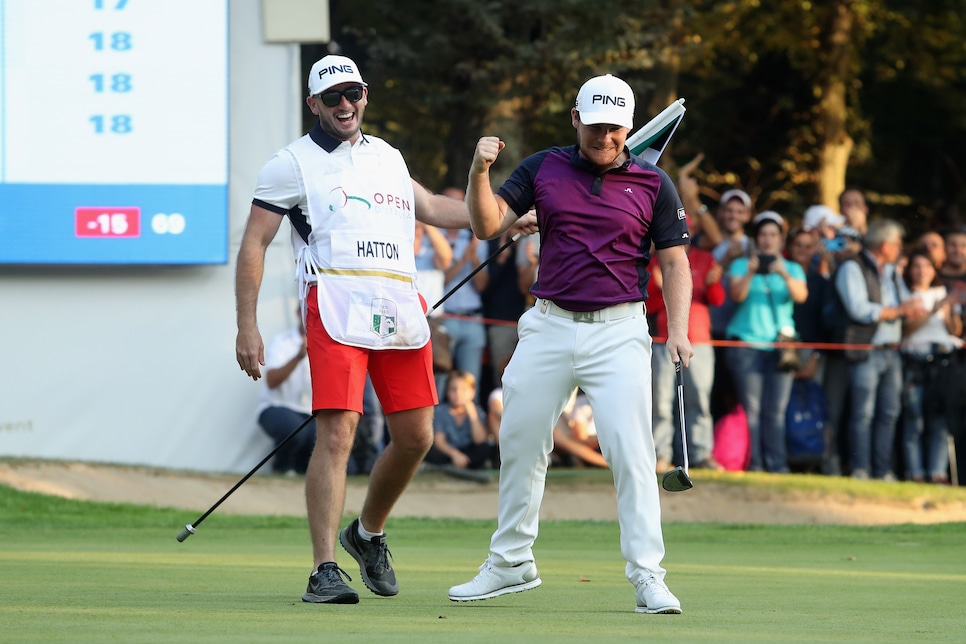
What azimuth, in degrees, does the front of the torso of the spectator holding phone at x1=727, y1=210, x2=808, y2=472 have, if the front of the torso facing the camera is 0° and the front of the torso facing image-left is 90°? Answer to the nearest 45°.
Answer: approximately 0°

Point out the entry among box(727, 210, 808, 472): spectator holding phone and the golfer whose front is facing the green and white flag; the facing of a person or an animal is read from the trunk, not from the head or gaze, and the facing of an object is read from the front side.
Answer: the spectator holding phone

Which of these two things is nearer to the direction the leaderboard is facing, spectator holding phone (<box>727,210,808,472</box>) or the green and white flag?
the green and white flag

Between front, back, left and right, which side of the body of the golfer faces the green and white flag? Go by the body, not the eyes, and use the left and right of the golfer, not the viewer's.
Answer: back

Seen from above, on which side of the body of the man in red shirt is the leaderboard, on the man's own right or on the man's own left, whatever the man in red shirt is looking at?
on the man's own right

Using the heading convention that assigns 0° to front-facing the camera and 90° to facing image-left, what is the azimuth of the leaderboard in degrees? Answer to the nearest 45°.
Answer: approximately 0°
